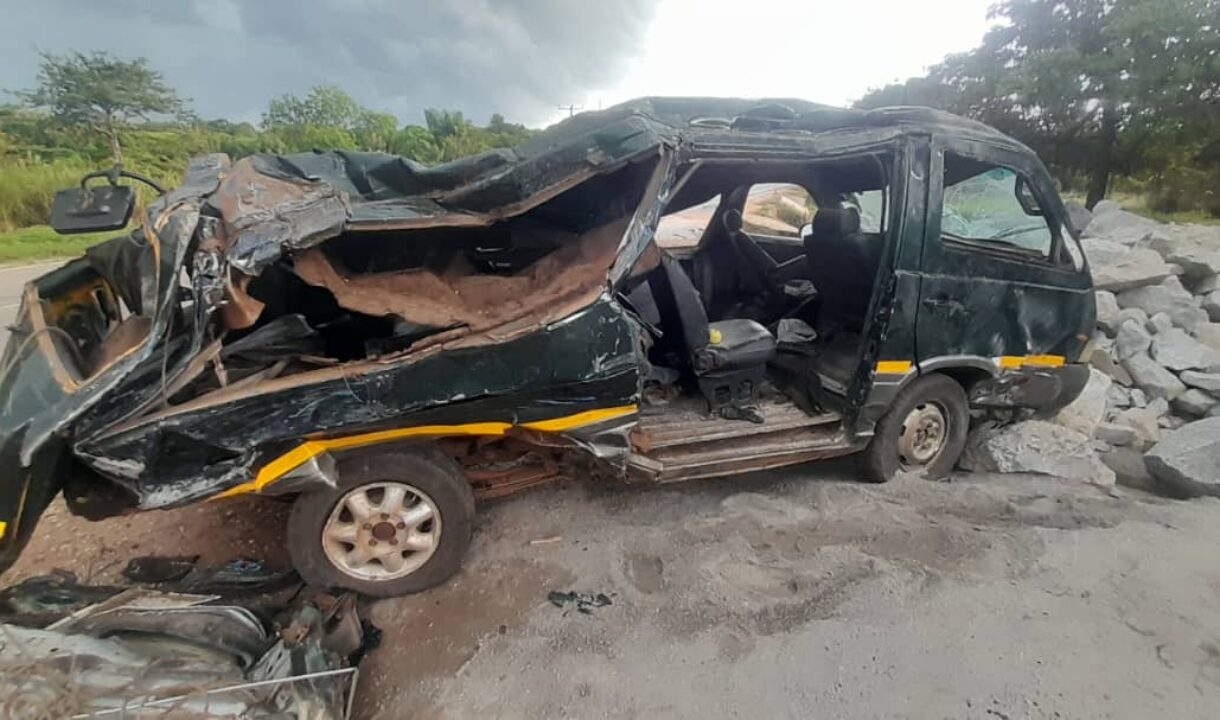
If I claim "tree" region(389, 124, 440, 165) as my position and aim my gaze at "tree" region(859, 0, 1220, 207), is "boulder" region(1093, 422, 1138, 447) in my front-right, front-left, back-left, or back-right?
front-right

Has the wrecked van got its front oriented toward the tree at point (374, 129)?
no

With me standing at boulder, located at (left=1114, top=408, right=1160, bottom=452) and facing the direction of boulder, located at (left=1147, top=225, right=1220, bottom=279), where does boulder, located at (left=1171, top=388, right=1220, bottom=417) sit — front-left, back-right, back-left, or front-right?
front-right

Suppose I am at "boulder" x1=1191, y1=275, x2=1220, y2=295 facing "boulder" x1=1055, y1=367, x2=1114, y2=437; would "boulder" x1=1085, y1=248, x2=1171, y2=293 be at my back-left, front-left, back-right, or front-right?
front-right

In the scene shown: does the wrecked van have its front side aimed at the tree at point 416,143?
no

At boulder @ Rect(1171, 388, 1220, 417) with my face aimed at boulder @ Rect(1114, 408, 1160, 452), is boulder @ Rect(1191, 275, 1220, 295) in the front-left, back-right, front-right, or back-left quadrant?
back-right

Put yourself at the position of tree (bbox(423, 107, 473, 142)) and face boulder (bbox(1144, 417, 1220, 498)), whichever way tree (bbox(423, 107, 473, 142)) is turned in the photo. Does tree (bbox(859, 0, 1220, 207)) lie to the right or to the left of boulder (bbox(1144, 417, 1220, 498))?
left
